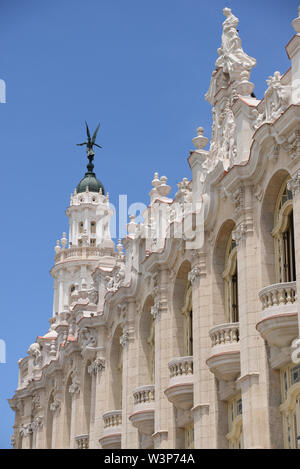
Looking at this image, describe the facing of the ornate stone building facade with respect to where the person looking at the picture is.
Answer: facing the viewer and to the left of the viewer
